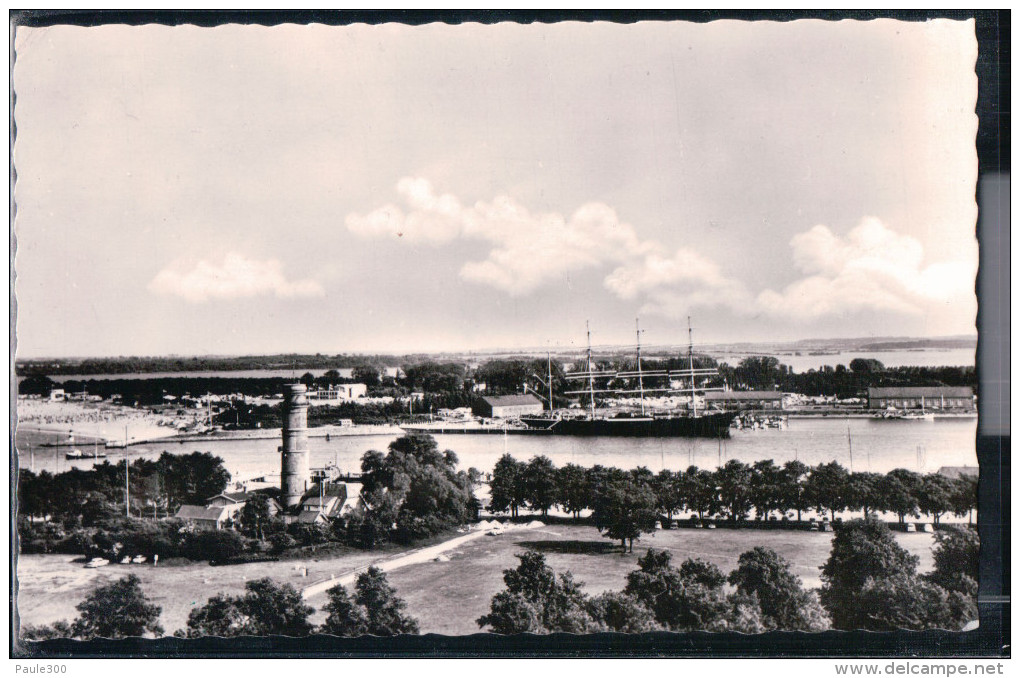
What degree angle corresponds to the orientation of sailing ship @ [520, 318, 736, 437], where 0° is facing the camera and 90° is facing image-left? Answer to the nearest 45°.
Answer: approximately 270°

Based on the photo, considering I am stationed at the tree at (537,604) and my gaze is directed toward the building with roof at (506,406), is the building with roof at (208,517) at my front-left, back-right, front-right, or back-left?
front-left

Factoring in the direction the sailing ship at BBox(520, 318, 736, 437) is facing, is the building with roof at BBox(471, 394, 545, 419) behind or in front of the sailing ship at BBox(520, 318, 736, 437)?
behind

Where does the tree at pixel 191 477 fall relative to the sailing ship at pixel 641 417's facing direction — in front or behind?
behind
